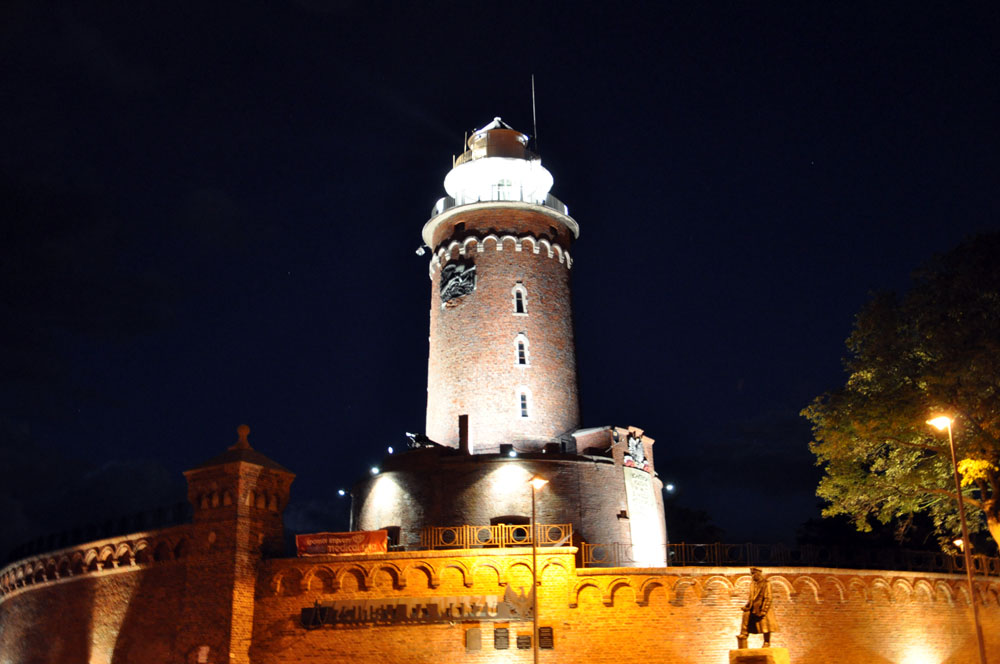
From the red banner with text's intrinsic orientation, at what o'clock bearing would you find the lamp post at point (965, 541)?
The lamp post is roughly at 10 o'clock from the red banner with text.

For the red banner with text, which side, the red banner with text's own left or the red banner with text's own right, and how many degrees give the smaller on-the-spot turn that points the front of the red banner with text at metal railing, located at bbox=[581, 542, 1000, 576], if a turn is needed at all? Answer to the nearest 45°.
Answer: approximately 90° to the red banner with text's own left

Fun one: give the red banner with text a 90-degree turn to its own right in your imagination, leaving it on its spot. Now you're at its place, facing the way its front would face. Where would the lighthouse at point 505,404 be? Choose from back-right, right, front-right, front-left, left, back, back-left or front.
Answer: back-right

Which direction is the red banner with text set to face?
toward the camera

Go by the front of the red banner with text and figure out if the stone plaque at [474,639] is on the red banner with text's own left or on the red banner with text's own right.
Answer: on the red banner with text's own left

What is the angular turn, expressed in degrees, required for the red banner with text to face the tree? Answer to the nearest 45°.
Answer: approximately 90° to its left

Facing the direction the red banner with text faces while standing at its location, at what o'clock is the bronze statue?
The bronze statue is roughly at 10 o'clock from the red banner with text.

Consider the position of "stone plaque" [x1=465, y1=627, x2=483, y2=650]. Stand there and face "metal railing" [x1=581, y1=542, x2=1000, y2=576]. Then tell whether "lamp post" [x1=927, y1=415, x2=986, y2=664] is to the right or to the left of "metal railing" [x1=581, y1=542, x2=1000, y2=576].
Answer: right
